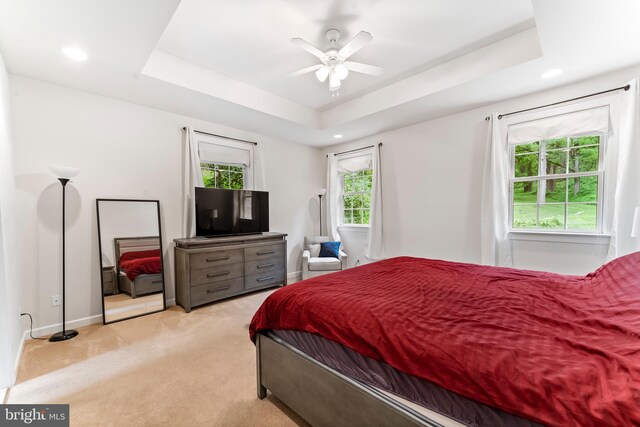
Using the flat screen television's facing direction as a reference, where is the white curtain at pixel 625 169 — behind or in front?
in front

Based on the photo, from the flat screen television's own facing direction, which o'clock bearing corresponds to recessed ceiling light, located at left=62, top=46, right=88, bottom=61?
The recessed ceiling light is roughly at 3 o'clock from the flat screen television.

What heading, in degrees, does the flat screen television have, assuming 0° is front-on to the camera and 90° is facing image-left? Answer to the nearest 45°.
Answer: approximately 315°

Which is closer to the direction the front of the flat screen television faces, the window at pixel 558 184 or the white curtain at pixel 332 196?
the window

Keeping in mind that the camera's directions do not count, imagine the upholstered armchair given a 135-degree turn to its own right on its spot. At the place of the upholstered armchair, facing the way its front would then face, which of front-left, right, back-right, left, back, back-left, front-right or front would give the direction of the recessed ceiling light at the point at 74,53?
left

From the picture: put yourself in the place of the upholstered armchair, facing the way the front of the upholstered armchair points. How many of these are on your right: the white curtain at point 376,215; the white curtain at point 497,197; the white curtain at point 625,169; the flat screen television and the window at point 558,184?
1

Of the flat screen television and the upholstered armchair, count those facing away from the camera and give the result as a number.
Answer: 0

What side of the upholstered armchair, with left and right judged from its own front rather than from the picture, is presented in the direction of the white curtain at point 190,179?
right

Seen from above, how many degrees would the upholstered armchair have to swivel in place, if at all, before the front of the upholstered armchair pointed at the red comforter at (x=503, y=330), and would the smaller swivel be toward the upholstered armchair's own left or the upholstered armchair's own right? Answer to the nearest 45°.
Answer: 0° — it already faces it

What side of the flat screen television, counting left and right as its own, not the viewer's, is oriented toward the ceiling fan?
front

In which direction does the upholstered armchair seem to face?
toward the camera

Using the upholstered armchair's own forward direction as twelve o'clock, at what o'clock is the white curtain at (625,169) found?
The white curtain is roughly at 10 o'clock from the upholstered armchair.
